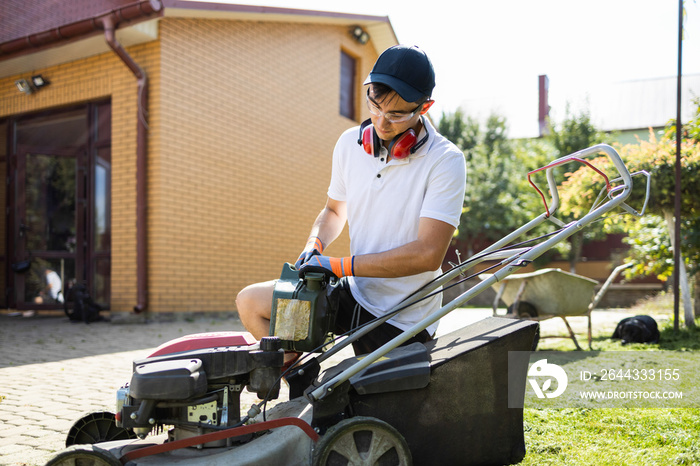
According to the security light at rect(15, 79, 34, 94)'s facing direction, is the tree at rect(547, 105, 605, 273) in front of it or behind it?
behind

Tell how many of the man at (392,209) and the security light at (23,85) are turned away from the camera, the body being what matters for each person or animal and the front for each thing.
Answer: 0

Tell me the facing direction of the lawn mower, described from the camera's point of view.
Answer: facing to the left of the viewer

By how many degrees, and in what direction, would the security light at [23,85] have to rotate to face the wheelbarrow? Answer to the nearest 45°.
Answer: approximately 90° to its left

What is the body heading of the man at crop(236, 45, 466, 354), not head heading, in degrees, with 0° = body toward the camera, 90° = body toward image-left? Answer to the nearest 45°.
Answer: approximately 45°

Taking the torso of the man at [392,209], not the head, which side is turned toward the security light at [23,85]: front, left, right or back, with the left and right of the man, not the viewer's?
right

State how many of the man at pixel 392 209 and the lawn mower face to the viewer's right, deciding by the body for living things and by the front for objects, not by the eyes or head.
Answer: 0

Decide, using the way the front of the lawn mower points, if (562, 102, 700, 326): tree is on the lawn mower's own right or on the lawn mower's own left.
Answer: on the lawn mower's own right

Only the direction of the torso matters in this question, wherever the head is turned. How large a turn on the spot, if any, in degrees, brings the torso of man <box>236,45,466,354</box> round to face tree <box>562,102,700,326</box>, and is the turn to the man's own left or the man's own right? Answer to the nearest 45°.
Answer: approximately 180°

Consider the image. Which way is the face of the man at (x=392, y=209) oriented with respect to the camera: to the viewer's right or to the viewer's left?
to the viewer's left
